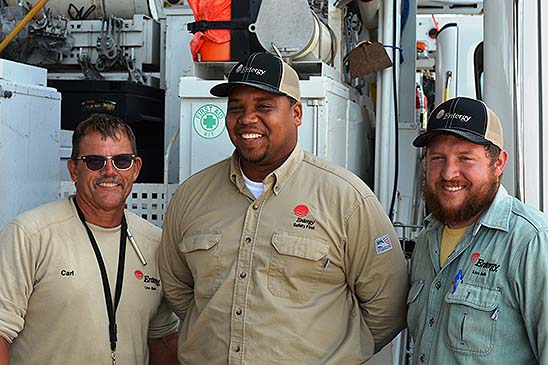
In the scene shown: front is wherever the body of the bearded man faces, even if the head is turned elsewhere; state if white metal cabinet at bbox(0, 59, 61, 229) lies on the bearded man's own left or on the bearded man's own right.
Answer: on the bearded man's own right

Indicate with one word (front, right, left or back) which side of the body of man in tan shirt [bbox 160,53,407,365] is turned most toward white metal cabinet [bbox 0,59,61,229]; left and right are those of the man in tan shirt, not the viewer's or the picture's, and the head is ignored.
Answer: right

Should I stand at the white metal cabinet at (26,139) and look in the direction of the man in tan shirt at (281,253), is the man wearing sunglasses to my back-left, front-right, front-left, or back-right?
front-right

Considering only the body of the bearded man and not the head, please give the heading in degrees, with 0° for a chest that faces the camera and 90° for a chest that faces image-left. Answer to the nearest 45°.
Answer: approximately 45°

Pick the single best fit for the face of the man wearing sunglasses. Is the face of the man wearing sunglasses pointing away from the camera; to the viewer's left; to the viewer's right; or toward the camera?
toward the camera

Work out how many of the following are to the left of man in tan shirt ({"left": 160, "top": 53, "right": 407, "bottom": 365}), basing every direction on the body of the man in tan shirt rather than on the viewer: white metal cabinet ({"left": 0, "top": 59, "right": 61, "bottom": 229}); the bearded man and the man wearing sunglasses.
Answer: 1

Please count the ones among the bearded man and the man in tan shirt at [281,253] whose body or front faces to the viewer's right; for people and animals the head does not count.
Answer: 0

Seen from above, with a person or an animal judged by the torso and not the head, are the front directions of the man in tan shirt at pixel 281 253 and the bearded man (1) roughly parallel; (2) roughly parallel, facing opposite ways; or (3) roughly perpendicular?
roughly parallel

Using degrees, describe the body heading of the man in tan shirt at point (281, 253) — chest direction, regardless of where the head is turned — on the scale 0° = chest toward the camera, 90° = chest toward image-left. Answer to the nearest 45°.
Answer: approximately 45°

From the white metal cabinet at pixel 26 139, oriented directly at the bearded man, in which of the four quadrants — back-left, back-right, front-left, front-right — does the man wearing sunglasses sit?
front-right

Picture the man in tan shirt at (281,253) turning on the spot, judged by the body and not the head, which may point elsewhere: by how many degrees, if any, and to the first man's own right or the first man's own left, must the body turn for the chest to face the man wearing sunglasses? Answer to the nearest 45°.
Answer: approximately 45° to the first man's own right
